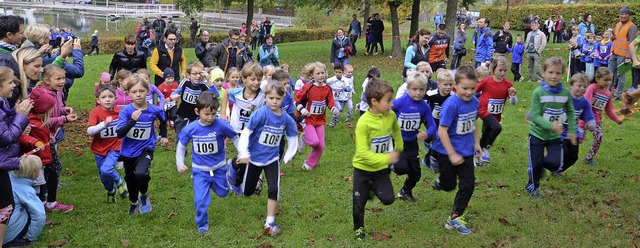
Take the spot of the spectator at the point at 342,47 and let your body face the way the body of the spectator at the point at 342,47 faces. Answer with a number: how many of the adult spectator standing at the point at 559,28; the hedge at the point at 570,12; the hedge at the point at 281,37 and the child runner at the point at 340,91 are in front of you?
1

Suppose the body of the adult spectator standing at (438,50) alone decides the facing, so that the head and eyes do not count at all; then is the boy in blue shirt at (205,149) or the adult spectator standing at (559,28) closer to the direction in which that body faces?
the boy in blue shirt

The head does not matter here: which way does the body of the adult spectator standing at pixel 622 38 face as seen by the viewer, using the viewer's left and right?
facing the viewer and to the left of the viewer

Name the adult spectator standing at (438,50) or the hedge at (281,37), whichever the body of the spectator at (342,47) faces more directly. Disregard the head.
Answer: the adult spectator standing

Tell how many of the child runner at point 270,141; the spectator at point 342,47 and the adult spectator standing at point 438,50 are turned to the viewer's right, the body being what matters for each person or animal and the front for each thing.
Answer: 0

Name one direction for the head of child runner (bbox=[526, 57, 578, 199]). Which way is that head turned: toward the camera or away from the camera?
toward the camera

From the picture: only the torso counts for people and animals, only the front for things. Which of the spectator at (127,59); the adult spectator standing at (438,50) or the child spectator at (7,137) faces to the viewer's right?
the child spectator

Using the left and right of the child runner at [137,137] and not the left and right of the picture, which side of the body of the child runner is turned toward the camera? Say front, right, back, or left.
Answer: front

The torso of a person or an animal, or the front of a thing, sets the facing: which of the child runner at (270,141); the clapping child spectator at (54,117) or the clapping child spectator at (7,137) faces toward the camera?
the child runner at (270,141)

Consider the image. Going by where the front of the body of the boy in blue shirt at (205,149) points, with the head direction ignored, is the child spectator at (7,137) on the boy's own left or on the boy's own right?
on the boy's own right

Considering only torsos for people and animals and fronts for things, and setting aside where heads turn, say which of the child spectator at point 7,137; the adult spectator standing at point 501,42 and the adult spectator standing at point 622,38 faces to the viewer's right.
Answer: the child spectator

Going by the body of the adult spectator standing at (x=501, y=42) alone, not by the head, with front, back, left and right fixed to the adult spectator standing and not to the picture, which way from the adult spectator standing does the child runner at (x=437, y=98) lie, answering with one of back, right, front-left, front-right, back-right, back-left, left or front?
front

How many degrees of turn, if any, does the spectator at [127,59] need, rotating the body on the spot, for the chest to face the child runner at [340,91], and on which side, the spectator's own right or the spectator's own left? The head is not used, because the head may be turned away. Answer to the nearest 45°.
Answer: approximately 90° to the spectator's own left

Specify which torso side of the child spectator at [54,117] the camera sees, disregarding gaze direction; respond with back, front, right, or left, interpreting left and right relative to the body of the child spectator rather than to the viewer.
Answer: right
